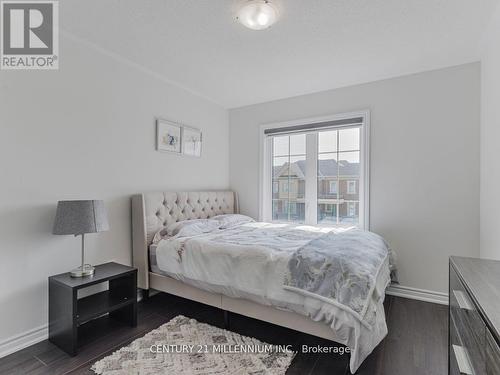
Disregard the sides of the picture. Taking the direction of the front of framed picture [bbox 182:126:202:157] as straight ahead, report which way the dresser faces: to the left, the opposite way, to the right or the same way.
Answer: the opposite way

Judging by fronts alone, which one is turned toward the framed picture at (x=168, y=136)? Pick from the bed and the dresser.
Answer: the dresser

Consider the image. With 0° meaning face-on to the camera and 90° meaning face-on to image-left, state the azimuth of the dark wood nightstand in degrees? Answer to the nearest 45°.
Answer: approximately 315°

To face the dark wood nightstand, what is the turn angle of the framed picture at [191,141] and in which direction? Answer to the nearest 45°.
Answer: approximately 90° to its right

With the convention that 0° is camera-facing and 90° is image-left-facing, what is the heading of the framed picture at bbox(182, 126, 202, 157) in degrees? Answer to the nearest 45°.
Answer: approximately 315°

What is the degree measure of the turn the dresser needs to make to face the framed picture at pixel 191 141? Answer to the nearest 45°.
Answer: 0° — it already faces it

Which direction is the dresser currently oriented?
to the viewer's left

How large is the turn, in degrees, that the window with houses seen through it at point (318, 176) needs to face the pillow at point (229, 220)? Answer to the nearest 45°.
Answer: approximately 45° to its right

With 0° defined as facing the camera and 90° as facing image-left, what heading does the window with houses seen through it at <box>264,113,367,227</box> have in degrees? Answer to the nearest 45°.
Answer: approximately 0°

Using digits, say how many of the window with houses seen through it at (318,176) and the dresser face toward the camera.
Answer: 1
